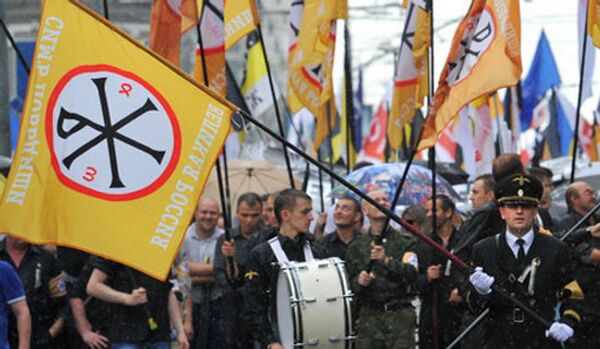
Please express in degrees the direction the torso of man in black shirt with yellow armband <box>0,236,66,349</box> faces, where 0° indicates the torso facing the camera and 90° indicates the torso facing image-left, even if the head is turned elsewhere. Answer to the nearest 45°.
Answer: approximately 0°

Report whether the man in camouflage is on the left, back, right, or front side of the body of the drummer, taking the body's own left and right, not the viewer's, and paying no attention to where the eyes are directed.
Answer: left

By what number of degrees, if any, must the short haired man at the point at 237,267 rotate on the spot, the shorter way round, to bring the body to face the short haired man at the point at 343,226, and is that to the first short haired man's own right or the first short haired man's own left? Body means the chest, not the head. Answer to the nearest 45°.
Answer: approximately 90° to the first short haired man's own left

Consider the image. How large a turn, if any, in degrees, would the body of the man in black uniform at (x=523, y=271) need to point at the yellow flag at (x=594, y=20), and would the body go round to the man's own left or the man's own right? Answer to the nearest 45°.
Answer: approximately 180°

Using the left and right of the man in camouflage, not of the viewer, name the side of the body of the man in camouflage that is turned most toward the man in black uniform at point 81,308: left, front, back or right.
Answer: right
